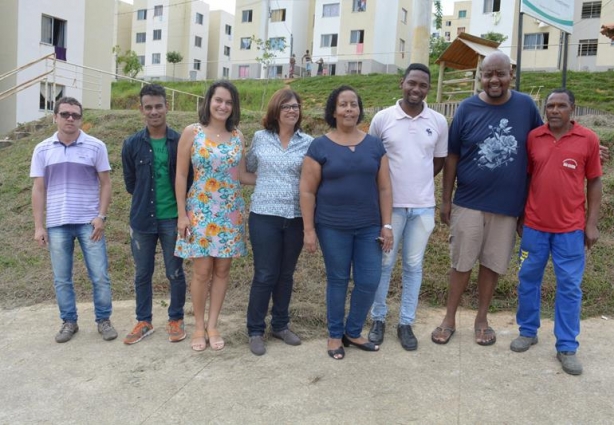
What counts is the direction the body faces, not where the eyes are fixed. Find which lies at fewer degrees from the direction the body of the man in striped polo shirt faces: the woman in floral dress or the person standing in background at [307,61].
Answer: the woman in floral dress

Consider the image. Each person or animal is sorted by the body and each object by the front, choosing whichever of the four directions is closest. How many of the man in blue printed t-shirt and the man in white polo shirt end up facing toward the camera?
2

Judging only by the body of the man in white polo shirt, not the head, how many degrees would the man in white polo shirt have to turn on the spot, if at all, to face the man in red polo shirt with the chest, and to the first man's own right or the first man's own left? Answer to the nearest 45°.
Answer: approximately 90° to the first man's own left

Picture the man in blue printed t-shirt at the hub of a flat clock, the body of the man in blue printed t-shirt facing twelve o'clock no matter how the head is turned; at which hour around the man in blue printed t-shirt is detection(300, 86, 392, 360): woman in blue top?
The woman in blue top is roughly at 2 o'clock from the man in blue printed t-shirt.

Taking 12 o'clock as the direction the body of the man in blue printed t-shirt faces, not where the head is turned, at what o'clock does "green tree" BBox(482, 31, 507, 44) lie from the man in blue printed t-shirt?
The green tree is roughly at 6 o'clock from the man in blue printed t-shirt.

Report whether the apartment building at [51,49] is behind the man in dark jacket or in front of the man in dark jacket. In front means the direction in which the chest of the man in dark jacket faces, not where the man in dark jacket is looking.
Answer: behind

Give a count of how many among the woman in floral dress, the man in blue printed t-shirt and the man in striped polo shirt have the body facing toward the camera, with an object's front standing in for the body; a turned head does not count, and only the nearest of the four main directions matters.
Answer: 3
